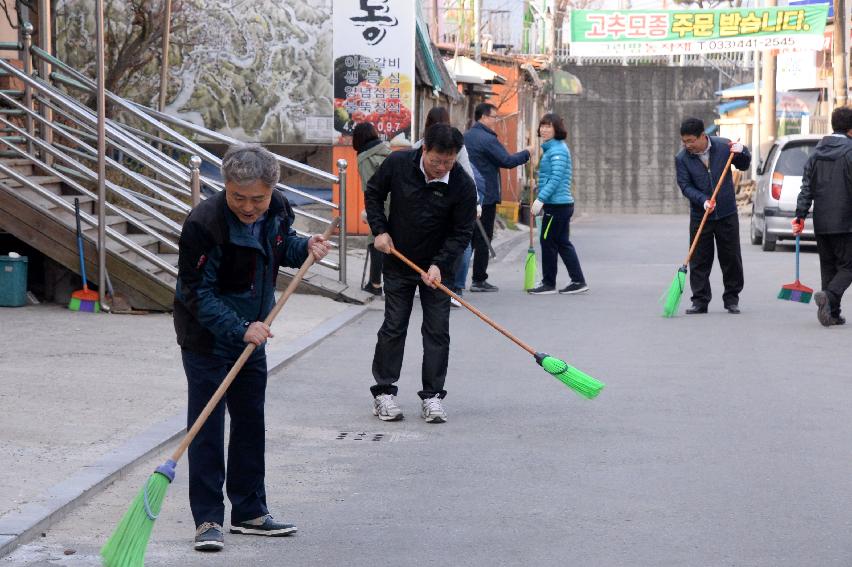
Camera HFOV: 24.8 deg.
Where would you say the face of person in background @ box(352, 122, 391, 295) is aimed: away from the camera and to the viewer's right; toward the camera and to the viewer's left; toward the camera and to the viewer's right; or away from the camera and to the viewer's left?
away from the camera and to the viewer's left

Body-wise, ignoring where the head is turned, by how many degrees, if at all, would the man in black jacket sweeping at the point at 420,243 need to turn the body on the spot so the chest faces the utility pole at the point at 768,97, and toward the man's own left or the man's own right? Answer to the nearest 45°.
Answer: approximately 180°

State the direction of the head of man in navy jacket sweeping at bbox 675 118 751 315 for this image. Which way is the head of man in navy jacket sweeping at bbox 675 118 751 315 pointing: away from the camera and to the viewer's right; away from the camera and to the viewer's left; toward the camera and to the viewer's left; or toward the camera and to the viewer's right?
toward the camera and to the viewer's left

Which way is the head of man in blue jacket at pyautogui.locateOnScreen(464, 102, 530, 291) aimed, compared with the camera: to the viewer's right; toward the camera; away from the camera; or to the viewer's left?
to the viewer's right

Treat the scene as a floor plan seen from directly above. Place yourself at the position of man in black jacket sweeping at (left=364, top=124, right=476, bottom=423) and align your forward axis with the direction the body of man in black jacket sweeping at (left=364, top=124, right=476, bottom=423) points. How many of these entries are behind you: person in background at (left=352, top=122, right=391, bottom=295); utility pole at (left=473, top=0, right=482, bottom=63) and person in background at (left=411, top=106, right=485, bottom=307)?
3

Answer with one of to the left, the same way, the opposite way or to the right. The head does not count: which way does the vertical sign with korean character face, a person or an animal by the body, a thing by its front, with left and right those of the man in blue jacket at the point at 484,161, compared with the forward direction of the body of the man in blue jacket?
to the right

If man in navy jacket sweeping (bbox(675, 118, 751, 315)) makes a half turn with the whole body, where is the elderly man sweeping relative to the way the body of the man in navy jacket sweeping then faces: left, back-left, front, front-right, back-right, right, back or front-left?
back

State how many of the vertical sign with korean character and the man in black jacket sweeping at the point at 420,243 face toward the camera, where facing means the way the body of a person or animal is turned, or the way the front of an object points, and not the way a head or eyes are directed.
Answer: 2

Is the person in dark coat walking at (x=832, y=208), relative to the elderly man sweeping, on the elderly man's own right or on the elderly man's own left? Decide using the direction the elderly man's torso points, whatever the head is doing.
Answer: on the elderly man's own left
